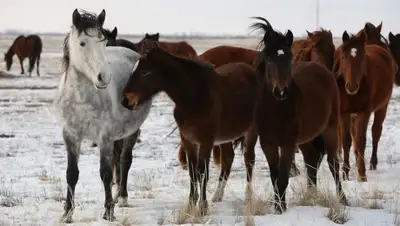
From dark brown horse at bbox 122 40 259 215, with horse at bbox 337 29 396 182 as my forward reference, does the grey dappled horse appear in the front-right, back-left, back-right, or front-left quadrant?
back-left

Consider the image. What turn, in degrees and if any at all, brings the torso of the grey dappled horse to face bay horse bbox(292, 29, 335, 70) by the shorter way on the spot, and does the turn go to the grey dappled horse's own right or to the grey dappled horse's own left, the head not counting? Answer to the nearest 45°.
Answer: approximately 180°

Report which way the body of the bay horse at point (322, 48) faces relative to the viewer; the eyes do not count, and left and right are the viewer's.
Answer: facing the viewer and to the right of the viewer

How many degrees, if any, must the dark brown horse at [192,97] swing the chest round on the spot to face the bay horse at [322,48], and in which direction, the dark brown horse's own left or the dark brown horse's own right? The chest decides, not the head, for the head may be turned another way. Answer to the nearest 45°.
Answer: approximately 180°

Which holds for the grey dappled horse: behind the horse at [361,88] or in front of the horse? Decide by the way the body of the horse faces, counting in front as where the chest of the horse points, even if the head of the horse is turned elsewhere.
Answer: in front

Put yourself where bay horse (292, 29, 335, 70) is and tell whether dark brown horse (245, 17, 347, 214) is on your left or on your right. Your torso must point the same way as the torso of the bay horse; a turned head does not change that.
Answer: on your right

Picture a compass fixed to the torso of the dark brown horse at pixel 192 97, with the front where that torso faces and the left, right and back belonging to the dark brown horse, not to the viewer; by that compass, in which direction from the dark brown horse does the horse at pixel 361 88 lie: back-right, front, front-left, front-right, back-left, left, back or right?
back

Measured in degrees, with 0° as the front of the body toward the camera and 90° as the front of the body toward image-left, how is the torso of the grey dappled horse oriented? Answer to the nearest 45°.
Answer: approximately 45°

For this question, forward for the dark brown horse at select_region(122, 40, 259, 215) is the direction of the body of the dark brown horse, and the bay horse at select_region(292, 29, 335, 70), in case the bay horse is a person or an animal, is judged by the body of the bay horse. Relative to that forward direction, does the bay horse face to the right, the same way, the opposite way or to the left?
to the left

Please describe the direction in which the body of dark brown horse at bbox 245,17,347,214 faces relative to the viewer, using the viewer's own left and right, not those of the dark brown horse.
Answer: facing the viewer and to the left of the viewer
